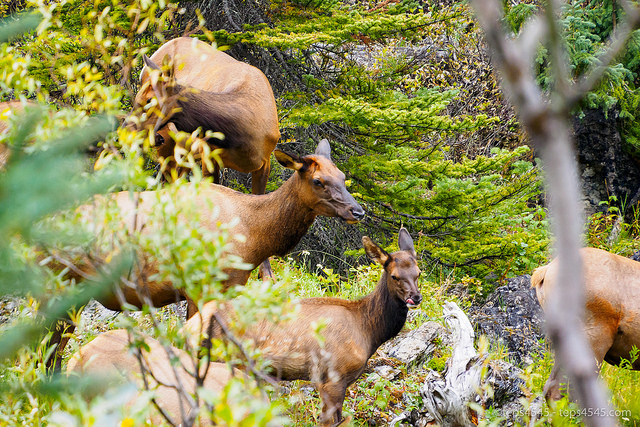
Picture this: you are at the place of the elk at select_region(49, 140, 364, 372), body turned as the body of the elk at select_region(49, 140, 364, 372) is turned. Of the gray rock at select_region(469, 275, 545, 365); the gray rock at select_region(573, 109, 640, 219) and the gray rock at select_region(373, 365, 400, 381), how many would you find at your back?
0

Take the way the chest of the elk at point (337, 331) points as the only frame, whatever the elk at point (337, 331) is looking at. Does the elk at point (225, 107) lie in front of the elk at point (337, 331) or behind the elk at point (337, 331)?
behind

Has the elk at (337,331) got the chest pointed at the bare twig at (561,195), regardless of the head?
no

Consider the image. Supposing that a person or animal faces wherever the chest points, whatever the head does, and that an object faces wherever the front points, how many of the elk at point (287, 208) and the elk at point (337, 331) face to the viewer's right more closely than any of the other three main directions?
2

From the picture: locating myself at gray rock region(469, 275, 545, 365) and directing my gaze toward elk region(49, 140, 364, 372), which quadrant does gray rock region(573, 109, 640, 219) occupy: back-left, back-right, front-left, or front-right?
back-right

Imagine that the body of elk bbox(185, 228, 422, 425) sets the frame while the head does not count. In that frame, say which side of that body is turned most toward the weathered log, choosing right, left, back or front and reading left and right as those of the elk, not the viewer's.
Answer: front

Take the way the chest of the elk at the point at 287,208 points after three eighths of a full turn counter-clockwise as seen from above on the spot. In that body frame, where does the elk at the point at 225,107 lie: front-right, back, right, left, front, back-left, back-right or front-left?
front

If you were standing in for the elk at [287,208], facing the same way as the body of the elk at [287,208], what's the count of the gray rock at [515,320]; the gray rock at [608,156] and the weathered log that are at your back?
0

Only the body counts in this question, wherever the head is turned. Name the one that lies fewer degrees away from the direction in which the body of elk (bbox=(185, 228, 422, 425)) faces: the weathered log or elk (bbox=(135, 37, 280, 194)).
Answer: the weathered log

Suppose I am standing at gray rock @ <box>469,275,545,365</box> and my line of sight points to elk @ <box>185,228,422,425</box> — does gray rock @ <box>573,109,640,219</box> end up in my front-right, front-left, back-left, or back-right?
back-right

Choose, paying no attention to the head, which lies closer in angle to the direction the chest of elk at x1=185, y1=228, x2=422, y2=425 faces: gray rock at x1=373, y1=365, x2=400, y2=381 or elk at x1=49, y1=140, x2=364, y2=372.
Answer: the gray rock

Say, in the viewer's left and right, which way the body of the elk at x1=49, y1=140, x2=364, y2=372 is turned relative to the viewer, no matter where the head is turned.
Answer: facing to the right of the viewer

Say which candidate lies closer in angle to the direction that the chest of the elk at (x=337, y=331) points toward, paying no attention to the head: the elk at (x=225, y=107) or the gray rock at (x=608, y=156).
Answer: the gray rock

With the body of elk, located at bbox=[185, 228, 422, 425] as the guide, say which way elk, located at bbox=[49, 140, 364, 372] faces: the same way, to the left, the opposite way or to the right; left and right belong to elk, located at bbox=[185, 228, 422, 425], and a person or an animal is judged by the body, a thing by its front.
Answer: the same way

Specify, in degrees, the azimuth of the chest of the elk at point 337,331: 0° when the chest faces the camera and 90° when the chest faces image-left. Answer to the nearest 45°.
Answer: approximately 270°
